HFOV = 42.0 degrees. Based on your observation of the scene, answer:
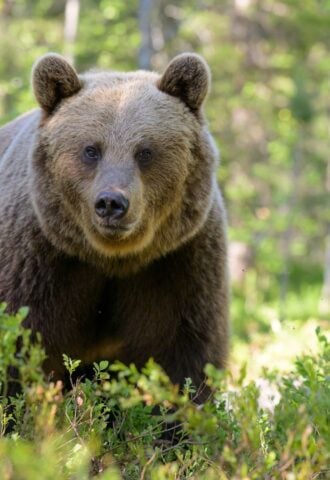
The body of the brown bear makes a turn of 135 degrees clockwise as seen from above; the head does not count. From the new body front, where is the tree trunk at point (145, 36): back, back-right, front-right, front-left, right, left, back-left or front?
front-right

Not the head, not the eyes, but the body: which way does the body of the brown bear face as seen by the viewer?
toward the camera

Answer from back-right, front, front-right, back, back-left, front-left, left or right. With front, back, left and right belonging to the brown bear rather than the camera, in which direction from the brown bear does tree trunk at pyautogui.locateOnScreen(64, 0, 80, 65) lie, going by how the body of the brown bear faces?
back
